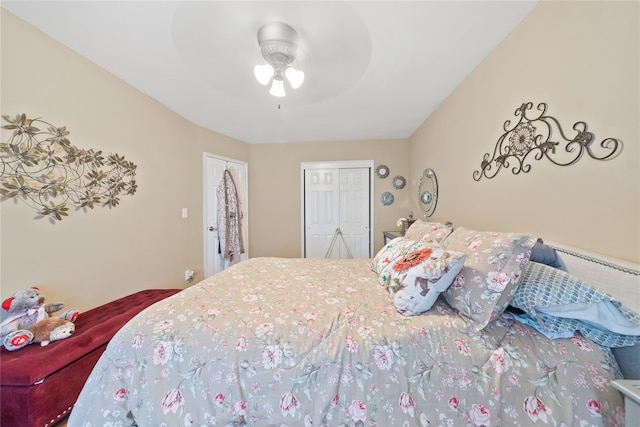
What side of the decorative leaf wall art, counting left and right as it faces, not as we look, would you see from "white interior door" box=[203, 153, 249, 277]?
left

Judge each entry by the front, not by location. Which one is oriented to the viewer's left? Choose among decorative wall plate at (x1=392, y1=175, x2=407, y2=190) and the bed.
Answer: the bed

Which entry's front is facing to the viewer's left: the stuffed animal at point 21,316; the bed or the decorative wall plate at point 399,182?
the bed

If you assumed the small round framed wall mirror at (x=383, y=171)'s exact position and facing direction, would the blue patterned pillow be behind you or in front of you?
in front

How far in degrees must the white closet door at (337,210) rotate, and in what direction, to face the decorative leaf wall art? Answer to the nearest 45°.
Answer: approximately 45° to its right

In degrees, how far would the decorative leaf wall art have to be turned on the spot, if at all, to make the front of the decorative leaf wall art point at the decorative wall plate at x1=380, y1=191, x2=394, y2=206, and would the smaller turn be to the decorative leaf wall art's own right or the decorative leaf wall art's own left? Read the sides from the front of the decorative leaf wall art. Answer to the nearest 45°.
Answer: approximately 45° to the decorative leaf wall art's own left

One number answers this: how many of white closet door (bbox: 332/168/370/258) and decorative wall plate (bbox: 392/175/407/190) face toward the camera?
2

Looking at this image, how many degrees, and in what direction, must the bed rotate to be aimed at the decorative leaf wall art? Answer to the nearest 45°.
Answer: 0° — it already faces it

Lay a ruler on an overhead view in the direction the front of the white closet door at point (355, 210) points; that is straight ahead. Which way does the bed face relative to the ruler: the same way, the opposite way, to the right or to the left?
to the right

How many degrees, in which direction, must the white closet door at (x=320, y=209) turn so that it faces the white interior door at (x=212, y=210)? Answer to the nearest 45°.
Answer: approximately 90° to its right

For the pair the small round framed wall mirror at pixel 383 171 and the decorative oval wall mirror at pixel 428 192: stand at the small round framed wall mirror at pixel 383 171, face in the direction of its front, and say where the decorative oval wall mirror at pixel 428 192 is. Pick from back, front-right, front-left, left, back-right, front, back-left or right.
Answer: front-left

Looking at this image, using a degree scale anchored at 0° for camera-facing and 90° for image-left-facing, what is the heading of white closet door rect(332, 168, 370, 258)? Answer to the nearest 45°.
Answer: approximately 0°
